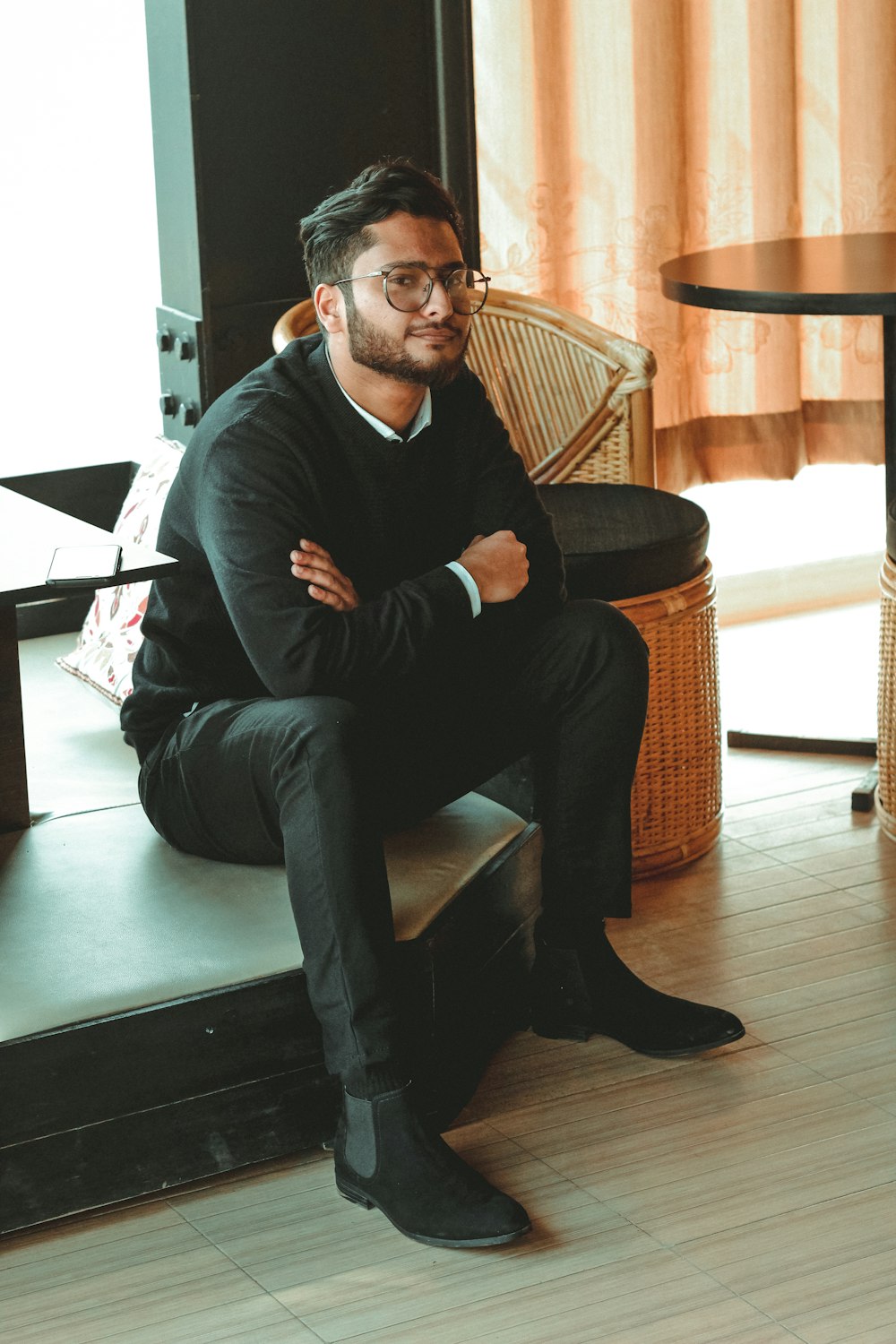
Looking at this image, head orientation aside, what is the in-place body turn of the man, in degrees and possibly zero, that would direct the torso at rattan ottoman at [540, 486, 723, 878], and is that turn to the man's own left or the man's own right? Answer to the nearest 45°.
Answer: approximately 90° to the man's own left

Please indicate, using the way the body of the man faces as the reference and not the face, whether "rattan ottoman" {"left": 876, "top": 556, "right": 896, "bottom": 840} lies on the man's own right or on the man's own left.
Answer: on the man's own left

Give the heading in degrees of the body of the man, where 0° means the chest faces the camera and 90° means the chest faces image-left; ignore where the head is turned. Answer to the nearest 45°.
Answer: approximately 315°

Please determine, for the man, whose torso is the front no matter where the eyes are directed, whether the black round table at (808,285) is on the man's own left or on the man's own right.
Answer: on the man's own left

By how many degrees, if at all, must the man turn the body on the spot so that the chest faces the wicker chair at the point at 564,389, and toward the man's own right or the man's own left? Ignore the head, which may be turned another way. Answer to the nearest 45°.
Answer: approximately 135° to the man's own left

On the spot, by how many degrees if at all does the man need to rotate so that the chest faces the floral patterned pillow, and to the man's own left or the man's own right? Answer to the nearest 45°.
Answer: approximately 180°

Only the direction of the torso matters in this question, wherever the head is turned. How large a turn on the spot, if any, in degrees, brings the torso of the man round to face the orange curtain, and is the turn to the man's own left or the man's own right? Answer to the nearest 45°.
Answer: approximately 135° to the man's own left
